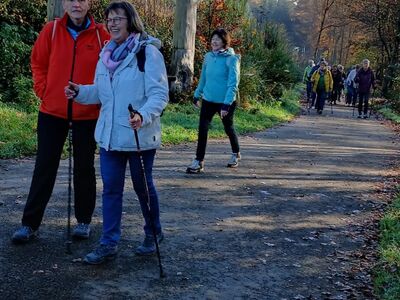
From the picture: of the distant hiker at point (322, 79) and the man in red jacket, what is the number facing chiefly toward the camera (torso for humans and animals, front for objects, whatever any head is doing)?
2

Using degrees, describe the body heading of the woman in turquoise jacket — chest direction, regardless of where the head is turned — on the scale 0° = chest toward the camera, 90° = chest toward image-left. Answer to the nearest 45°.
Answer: approximately 45°

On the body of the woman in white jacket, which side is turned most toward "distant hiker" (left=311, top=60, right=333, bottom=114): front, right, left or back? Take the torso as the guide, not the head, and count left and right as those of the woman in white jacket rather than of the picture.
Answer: back

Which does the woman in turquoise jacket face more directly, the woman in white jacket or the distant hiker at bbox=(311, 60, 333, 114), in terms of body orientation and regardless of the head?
the woman in white jacket

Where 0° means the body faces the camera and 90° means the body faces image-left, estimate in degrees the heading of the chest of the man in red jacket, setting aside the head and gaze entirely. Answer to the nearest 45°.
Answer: approximately 0°

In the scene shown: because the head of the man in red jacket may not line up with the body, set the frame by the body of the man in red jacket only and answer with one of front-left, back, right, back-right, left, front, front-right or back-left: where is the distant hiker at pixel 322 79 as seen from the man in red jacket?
back-left

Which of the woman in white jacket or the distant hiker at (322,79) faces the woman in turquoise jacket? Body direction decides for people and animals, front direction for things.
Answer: the distant hiker

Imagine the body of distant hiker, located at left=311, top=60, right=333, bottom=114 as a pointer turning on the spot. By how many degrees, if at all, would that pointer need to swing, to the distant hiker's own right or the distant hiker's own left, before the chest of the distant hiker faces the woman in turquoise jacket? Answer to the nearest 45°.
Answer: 0° — they already face them
